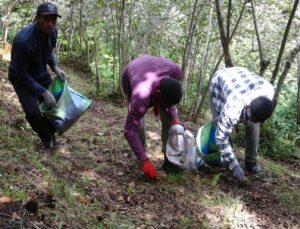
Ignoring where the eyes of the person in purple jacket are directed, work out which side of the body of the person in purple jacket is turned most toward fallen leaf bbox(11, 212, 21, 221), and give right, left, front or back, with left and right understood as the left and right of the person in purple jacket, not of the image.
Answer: right

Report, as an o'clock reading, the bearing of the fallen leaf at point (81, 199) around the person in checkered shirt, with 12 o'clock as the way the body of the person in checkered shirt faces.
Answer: The fallen leaf is roughly at 3 o'clock from the person in checkered shirt.

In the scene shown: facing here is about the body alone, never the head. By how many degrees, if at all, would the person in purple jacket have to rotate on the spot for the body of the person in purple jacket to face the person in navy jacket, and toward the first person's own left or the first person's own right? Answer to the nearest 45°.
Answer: approximately 135° to the first person's own right

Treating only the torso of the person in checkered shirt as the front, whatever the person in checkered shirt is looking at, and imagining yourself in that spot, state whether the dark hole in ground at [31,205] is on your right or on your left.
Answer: on your right

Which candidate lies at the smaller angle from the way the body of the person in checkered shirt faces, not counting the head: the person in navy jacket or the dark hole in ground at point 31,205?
the dark hole in ground

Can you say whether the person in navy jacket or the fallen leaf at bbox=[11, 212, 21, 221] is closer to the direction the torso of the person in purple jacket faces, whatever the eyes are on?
the fallen leaf

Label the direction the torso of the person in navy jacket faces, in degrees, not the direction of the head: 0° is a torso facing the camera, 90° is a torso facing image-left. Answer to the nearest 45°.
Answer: approximately 315°

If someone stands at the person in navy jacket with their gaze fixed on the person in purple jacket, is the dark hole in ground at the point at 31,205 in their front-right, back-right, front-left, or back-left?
front-right

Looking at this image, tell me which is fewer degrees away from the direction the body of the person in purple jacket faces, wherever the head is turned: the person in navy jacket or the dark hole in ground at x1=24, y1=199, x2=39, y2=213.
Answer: the dark hole in ground

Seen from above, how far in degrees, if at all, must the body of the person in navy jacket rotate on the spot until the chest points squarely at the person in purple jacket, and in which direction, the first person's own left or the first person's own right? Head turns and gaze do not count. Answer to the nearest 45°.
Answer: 0° — they already face them

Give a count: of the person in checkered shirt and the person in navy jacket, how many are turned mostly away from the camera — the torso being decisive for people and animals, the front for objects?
0

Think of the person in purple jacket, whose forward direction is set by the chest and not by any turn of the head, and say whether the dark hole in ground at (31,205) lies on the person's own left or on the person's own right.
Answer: on the person's own right

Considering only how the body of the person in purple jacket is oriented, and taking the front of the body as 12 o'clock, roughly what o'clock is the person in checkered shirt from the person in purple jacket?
The person in checkered shirt is roughly at 10 o'clock from the person in purple jacket.

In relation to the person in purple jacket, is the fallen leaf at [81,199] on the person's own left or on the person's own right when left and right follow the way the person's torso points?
on the person's own right

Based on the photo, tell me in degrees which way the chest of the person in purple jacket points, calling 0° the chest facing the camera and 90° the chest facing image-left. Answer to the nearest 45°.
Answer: approximately 315°

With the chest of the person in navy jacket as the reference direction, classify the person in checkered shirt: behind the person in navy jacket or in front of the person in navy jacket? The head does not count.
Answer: in front
